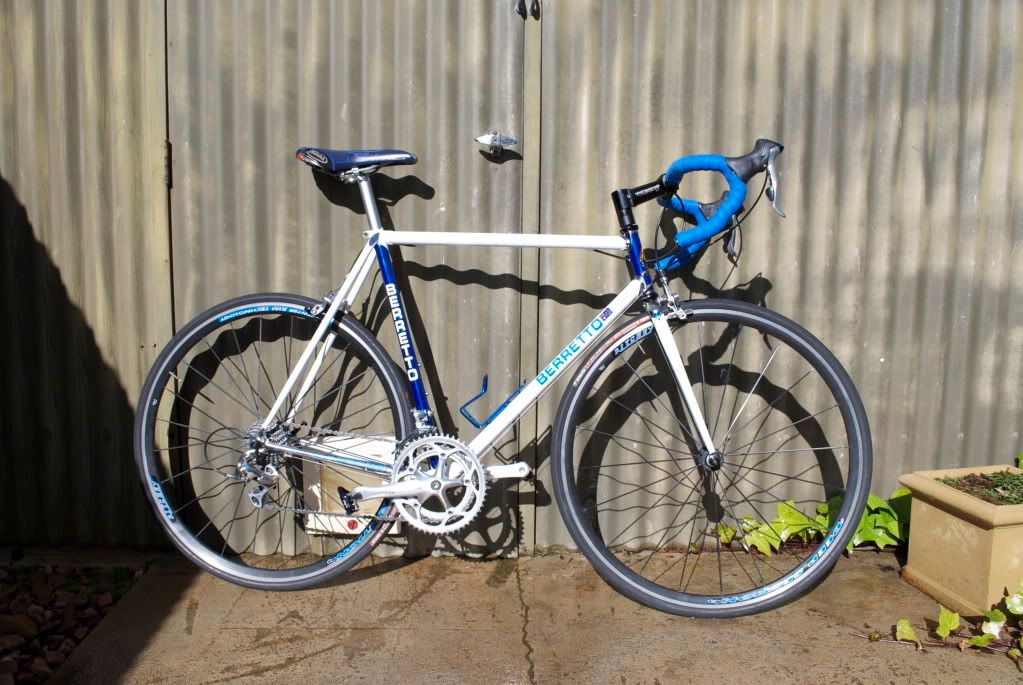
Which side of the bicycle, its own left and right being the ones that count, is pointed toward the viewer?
right

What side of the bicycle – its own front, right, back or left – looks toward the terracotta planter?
front
